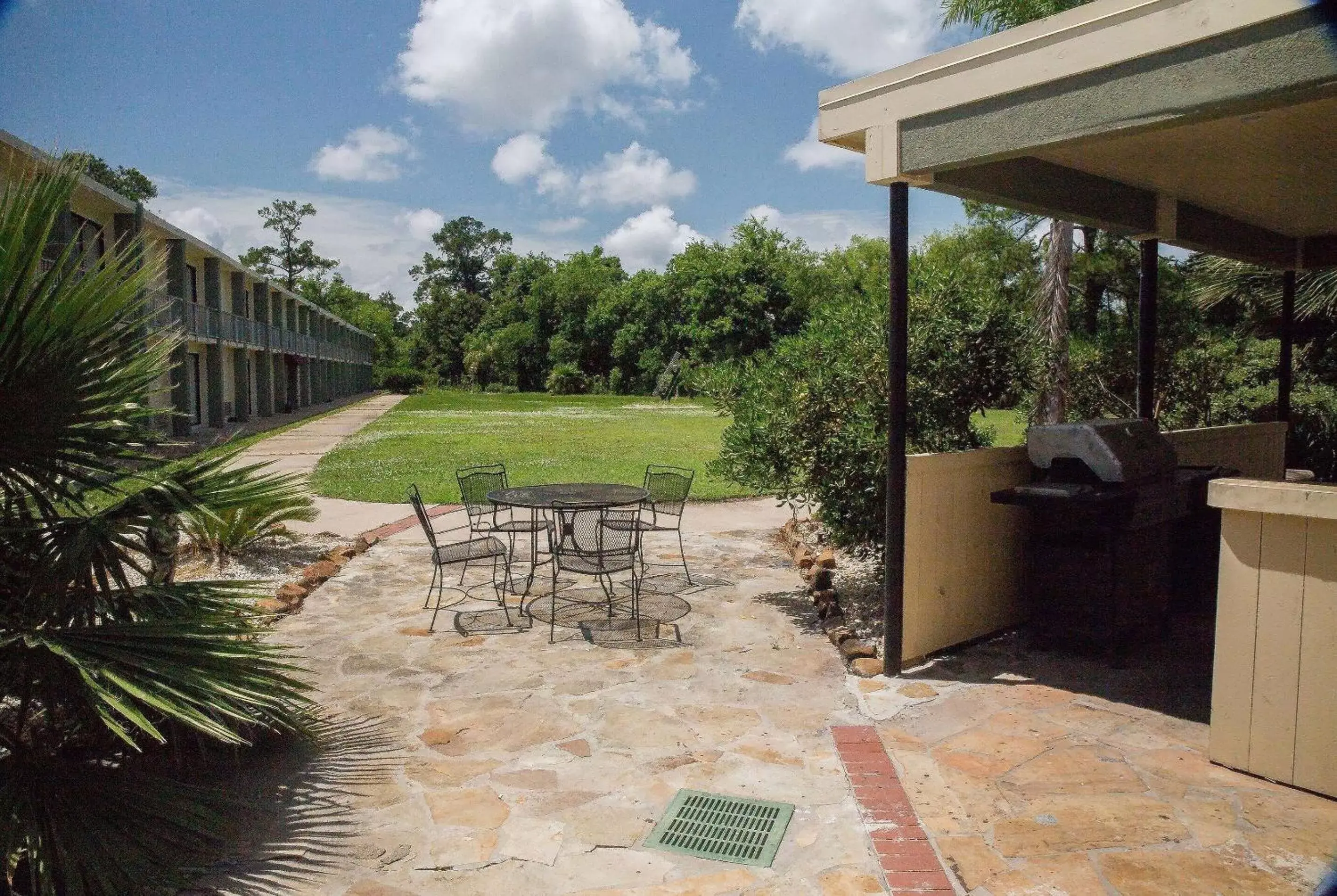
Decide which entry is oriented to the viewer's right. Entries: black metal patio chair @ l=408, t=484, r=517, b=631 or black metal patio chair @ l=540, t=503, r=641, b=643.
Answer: black metal patio chair @ l=408, t=484, r=517, b=631

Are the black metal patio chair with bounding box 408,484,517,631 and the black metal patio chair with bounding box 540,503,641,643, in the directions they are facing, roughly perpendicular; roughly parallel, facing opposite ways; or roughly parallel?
roughly perpendicular

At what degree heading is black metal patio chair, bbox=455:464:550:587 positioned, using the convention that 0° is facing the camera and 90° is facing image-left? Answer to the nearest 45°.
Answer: approximately 315°

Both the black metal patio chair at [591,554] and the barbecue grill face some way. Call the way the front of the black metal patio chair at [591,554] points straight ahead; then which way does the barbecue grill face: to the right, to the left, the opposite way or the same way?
the opposite way

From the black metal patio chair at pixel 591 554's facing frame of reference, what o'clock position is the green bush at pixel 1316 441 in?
The green bush is roughly at 2 o'clock from the black metal patio chair.

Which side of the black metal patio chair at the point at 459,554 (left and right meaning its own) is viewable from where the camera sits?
right

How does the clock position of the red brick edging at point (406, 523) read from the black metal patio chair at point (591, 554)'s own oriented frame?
The red brick edging is roughly at 11 o'clock from the black metal patio chair.

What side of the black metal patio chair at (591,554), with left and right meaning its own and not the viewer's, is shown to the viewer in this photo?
back

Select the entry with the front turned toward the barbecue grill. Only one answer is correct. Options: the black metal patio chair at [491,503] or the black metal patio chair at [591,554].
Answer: the black metal patio chair at [491,503]

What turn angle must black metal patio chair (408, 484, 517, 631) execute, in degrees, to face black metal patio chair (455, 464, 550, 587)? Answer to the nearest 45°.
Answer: approximately 90° to its left

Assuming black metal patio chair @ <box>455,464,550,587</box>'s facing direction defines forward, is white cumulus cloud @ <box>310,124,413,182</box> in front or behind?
behind

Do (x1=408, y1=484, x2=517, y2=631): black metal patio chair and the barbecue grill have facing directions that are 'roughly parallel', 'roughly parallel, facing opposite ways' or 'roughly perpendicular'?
roughly perpendicular

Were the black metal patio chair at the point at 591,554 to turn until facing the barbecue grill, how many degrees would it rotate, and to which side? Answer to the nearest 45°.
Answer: approximately 135° to its right
